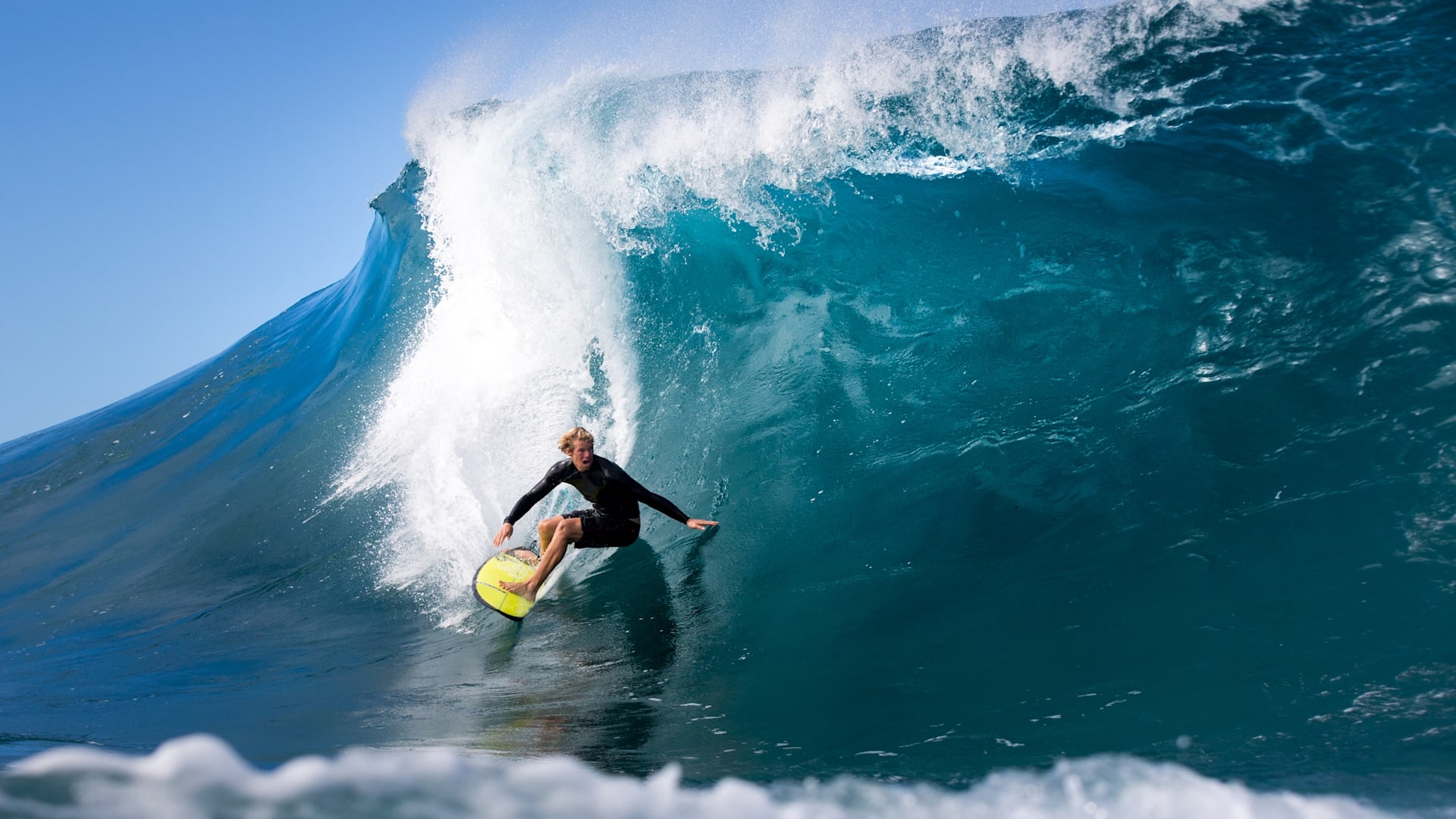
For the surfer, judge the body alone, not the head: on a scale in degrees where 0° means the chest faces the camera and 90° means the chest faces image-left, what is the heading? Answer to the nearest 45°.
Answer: approximately 45°
